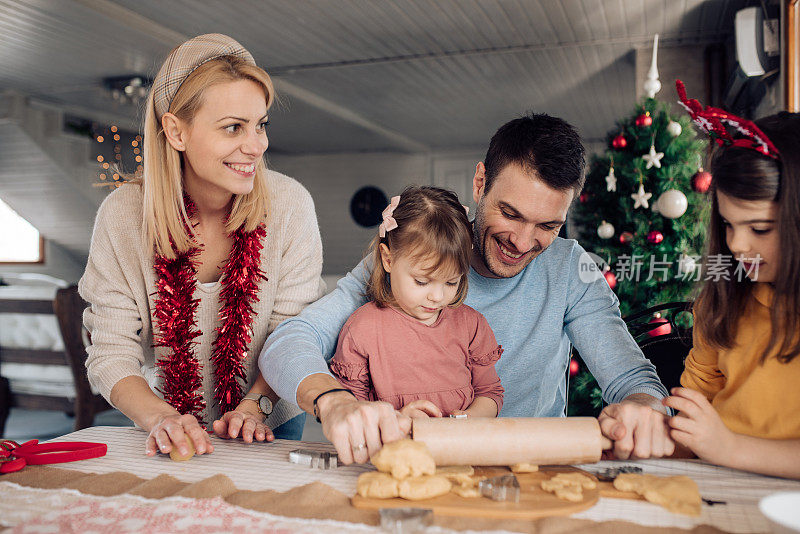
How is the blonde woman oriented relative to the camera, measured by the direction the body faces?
toward the camera

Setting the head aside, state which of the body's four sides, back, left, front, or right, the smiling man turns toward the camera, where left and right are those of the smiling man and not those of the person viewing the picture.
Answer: front

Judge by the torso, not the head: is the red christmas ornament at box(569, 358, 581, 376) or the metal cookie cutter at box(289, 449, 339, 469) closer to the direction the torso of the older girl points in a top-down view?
the metal cookie cutter

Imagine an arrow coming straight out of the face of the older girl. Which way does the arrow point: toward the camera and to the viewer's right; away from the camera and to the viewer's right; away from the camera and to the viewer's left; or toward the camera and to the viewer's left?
toward the camera and to the viewer's left

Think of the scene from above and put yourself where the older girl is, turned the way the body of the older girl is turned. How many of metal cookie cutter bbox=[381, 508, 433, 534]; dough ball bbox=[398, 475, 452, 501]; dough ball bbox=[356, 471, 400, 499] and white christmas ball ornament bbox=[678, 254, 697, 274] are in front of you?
3

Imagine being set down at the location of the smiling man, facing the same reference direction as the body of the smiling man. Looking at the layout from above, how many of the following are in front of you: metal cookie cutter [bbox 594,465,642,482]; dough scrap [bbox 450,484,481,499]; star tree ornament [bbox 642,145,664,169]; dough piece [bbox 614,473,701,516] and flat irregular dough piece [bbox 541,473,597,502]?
4

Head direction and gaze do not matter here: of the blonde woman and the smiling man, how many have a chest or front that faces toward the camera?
2

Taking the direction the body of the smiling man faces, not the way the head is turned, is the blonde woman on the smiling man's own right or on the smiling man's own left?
on the smiling man's own right

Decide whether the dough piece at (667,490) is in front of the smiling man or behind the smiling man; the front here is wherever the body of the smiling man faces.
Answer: in front

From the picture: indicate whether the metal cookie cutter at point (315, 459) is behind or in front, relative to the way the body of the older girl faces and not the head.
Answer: in front

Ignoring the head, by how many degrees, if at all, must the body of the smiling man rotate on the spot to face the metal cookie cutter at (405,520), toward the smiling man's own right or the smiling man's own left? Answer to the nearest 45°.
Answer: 0° — they already face it

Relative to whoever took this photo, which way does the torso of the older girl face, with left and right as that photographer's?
facing the viewer and to the left of the viewer

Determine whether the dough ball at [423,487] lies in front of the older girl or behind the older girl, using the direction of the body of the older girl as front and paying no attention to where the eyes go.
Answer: in front

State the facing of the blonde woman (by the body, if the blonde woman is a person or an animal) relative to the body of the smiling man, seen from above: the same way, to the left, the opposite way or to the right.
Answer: the same way

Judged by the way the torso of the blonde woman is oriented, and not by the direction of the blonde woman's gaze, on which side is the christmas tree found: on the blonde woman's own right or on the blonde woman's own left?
on the blonde woman's own left
